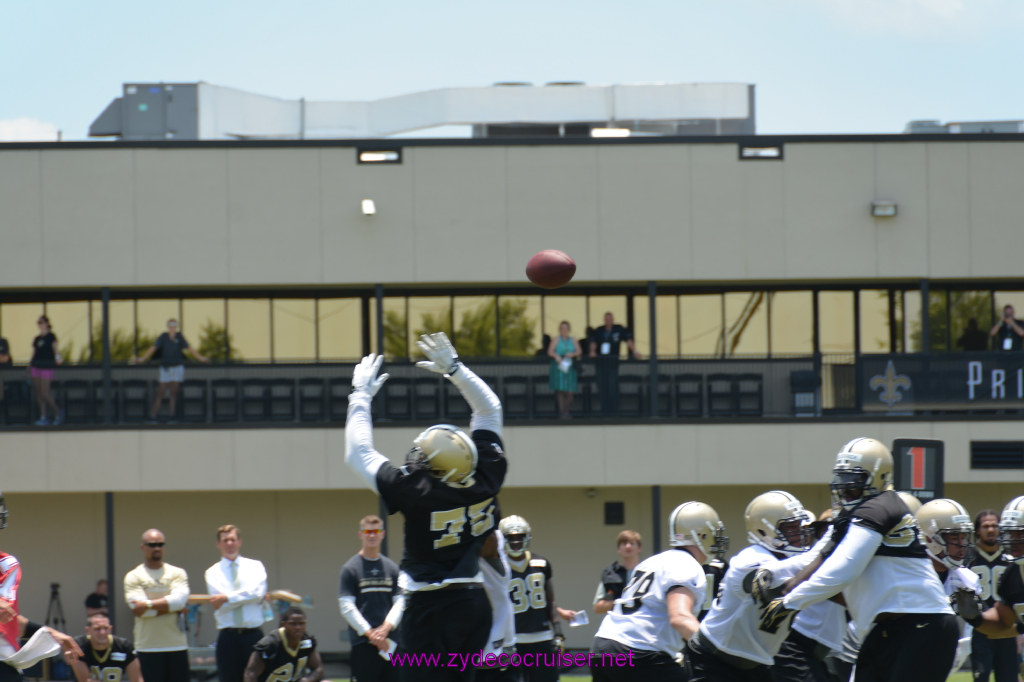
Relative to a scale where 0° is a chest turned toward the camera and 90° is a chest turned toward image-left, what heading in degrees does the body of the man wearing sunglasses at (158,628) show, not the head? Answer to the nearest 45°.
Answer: approximately 0°

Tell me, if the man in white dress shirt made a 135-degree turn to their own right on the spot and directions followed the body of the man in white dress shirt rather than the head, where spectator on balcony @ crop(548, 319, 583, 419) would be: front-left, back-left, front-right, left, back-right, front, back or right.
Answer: right

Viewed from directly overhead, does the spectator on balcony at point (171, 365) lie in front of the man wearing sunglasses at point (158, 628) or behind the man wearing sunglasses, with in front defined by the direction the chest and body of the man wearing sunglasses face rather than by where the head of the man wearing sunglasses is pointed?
behind

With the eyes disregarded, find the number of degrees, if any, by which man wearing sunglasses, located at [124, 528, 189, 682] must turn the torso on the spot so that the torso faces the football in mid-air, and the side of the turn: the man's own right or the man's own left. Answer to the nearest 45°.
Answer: approximately 45° to the man's own left

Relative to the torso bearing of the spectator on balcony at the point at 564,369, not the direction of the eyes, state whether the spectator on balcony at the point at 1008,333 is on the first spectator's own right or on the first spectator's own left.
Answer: on the first spectator's own left

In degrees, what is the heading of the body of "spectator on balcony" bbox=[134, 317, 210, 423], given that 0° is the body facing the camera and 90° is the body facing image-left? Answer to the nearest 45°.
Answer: approximately 0°

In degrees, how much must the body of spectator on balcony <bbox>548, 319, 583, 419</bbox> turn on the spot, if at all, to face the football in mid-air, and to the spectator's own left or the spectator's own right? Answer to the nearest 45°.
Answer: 0° — they already face it

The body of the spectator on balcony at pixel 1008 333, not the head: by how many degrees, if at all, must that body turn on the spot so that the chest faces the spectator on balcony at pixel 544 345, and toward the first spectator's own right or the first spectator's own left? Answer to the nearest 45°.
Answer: approximately 90° to the first spectator's own right

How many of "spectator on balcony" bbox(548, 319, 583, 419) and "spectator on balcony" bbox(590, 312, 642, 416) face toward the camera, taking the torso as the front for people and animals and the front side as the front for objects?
2

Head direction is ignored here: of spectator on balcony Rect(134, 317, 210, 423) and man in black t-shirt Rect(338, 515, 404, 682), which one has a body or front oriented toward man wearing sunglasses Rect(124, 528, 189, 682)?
the spectator on balcony
